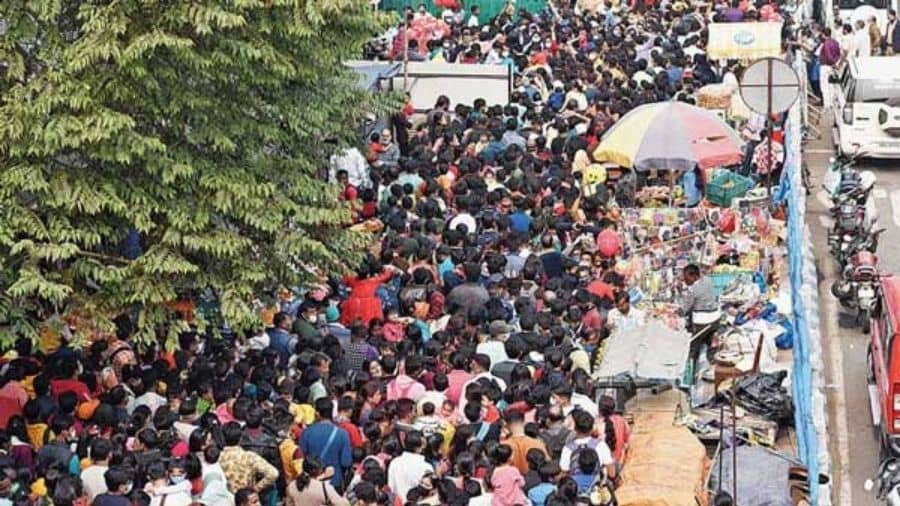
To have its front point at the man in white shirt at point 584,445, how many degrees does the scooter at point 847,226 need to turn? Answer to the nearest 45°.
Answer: approximately 135° to its left

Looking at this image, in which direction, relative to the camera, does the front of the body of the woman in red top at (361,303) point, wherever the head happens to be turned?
away from the camera

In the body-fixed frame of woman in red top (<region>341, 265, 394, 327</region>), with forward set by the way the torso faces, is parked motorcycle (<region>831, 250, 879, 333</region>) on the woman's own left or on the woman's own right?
on the woman's own right

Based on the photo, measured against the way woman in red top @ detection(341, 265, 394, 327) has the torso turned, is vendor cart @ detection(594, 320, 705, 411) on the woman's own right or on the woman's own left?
on the woman's own right

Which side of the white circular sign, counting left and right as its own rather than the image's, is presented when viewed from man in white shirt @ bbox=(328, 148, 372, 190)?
left

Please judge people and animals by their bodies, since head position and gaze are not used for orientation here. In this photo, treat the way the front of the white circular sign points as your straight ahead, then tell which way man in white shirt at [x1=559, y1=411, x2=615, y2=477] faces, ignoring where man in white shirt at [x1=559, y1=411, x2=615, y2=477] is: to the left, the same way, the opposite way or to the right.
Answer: the same way

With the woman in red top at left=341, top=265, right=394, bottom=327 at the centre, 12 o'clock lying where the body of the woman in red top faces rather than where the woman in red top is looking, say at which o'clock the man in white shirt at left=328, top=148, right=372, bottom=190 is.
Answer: The man in white shirt is roughly at 12 o'clock from the woman in red top.

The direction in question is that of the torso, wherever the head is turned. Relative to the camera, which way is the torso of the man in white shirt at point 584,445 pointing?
away from the camera

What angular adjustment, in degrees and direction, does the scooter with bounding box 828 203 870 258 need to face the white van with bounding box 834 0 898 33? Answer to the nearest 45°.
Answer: approximately 135° to its right

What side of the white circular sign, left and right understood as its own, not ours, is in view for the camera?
back

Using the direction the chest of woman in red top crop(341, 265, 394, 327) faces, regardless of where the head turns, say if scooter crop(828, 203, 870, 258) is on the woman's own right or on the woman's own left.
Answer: on the woman's own right
